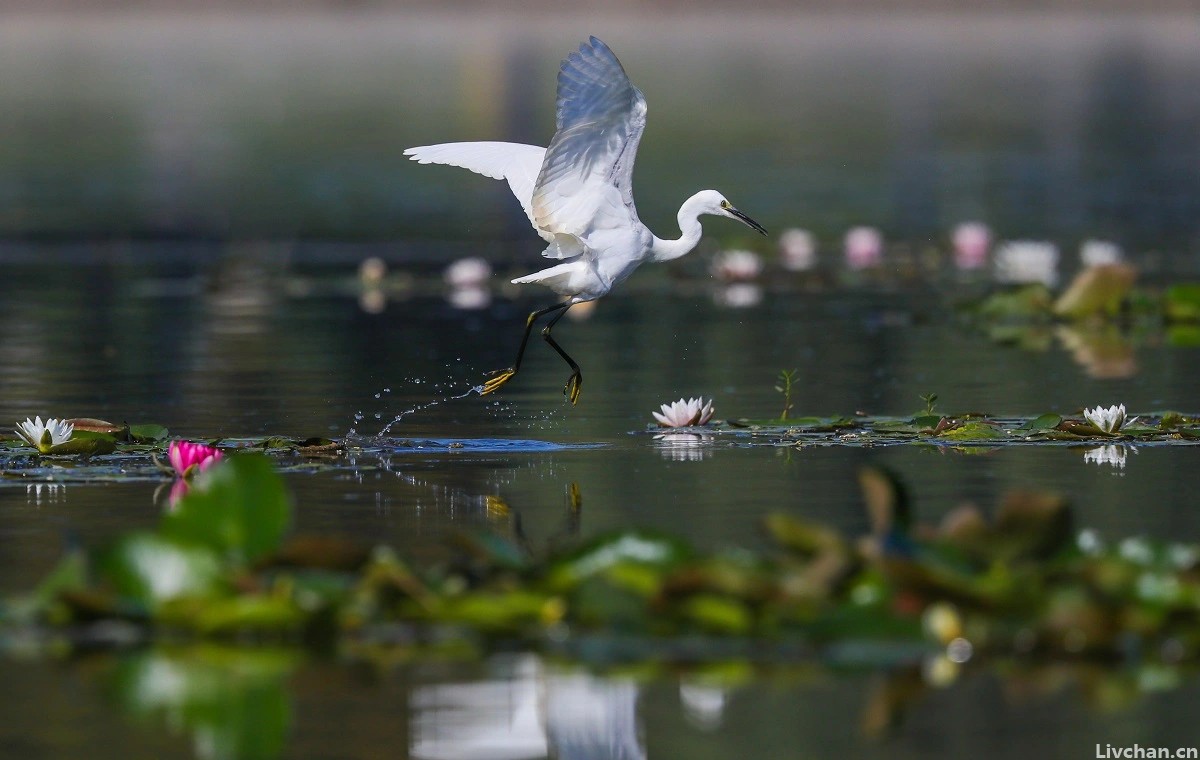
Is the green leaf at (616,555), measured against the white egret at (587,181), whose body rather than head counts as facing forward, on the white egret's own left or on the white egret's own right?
on the white egret's own right

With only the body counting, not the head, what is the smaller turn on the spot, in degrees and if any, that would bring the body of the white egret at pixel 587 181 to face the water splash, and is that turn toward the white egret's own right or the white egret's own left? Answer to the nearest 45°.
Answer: approximately 135° to the white egret's own left

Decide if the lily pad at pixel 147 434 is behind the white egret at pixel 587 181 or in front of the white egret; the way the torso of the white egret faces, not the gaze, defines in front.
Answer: behind

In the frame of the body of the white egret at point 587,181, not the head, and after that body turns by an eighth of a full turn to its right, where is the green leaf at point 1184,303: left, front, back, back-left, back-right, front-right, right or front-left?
left

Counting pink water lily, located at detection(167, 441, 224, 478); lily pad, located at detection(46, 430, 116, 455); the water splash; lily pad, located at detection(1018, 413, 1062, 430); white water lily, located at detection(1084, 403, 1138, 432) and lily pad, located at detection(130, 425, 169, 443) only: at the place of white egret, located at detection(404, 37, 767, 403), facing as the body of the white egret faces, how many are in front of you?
2

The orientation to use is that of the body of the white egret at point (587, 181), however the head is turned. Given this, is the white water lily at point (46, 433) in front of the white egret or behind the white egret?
behind

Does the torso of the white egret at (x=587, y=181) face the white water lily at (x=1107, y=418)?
yes

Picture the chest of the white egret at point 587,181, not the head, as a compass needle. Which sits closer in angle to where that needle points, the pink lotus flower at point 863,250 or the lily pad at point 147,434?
the pink lotus flower

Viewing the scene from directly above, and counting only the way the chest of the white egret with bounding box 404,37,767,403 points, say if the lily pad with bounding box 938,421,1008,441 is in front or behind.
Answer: in front

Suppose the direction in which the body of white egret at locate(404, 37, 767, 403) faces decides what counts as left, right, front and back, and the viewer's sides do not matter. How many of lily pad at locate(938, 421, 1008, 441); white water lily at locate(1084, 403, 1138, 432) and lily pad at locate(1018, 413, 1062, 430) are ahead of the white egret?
3

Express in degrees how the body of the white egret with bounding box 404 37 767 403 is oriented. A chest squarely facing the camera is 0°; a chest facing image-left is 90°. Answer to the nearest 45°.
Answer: approximately 270°

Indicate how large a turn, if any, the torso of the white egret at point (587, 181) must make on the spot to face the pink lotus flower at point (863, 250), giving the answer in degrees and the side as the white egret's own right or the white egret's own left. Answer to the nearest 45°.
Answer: approximately 90° to the white egret's own left
